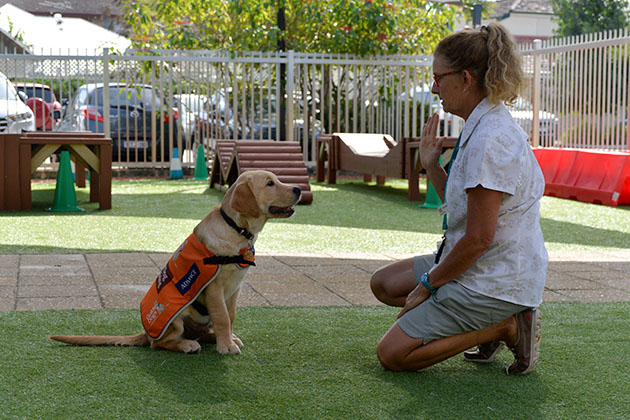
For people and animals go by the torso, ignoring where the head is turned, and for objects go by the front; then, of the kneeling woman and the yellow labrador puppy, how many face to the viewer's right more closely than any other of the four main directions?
1

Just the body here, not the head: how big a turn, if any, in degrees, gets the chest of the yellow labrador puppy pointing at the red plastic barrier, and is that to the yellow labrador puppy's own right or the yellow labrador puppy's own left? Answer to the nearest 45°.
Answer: approximately 45° to the yellow labrador puppy's own left

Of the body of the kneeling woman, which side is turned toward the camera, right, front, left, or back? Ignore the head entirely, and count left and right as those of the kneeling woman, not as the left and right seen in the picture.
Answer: left

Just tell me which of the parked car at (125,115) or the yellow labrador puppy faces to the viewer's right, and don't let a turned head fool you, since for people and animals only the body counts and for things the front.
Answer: the yellow labrador puppy

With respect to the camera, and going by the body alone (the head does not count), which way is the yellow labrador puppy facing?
to the viewer's right

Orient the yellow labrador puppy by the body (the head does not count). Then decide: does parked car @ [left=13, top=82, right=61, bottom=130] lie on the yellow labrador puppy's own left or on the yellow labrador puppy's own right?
on the yellow labrador puppy's own left

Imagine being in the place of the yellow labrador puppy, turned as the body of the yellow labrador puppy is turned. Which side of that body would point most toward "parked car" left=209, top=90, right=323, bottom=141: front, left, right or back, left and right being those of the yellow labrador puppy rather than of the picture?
left

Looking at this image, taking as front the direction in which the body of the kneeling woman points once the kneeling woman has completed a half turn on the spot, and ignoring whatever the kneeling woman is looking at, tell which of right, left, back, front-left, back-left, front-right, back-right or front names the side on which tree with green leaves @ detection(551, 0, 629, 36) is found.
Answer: left

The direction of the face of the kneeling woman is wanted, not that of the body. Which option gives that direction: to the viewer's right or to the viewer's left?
to the viewer's left

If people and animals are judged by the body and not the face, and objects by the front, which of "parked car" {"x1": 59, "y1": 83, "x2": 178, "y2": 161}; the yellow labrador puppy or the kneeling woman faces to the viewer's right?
the yellow labrador puppy
